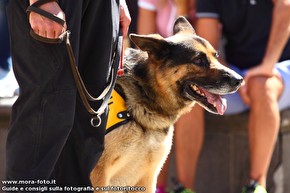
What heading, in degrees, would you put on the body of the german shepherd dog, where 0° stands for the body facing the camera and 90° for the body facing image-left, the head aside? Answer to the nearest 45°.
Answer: approximately 315°
